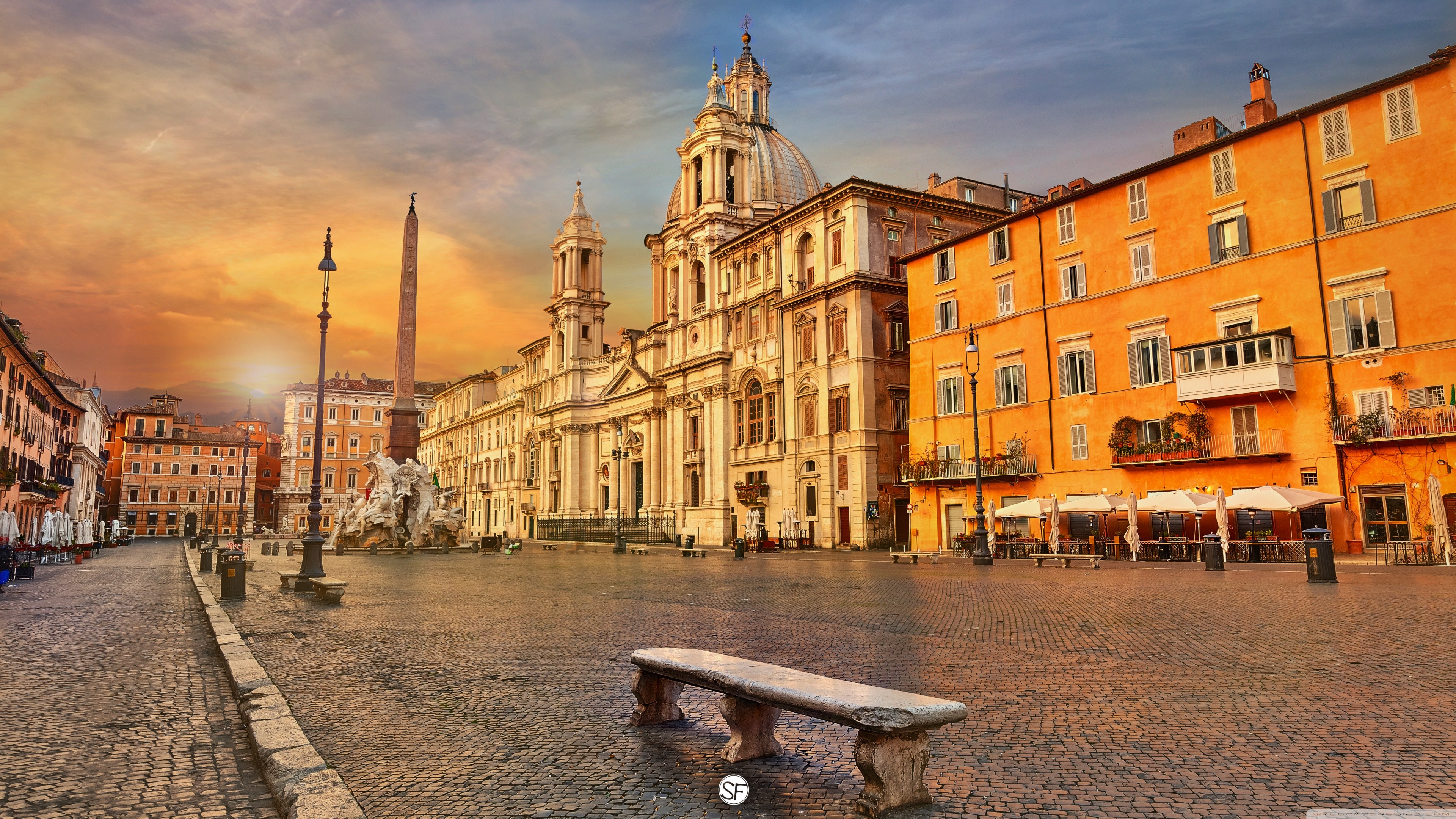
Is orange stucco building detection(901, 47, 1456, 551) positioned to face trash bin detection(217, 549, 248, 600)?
yes

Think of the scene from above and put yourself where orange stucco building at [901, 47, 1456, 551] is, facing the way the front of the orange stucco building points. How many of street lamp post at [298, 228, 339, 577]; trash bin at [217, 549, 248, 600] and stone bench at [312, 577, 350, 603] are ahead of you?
3

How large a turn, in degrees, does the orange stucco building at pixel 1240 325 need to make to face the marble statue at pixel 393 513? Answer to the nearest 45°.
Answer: approximately 45° to its right

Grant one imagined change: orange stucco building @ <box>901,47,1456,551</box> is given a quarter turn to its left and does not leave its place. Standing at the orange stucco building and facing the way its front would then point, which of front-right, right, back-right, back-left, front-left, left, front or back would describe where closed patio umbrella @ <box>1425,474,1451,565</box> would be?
front

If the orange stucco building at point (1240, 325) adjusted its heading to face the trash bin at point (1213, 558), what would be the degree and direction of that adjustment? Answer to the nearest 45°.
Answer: approximately 45° to its left

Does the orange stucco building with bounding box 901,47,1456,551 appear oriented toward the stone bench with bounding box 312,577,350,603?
yes

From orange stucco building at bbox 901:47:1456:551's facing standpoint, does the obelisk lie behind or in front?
in front

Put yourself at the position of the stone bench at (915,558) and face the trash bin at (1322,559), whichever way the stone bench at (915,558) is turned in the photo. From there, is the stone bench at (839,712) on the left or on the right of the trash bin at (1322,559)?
right

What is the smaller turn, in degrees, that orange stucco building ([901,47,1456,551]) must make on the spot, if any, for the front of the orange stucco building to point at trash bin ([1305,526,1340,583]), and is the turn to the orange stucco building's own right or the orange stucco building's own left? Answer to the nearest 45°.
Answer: approximately 45° to the orange stucco building's own left

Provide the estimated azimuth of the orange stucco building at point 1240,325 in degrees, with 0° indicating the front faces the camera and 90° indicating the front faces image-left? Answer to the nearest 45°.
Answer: approximately 45°

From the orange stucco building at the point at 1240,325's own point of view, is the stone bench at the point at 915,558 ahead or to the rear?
ahead
